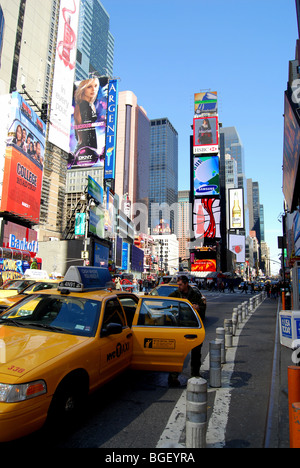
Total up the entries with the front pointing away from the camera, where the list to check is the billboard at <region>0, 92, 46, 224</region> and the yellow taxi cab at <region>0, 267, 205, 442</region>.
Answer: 0

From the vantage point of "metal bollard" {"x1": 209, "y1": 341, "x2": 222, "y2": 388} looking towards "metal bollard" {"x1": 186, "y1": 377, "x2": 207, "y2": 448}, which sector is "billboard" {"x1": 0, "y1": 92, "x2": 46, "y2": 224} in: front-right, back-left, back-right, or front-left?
back-right

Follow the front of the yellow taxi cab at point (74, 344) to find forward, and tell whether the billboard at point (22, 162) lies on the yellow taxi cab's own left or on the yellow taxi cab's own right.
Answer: on the yellow taxi cab's own right

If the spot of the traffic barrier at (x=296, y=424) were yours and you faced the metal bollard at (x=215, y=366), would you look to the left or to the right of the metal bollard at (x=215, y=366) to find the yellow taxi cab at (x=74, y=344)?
left

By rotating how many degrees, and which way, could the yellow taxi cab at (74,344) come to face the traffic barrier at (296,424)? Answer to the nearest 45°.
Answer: approximately 90° to its left

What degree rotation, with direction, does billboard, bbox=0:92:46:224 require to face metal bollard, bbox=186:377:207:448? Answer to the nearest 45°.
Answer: approximately 45° to its right

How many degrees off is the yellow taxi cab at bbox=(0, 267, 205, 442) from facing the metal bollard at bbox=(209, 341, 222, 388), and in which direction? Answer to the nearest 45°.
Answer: approximately 135° to its left

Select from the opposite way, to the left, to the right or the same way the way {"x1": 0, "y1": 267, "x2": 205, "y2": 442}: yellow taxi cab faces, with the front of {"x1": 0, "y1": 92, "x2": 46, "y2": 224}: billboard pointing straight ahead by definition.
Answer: to the right

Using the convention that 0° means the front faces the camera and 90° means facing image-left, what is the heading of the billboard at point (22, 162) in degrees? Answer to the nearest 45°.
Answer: approximately 315°

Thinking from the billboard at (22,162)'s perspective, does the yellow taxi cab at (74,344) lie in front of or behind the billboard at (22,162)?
in front

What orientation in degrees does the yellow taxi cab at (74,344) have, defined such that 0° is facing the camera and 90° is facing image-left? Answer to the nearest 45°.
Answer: approximately 45°
